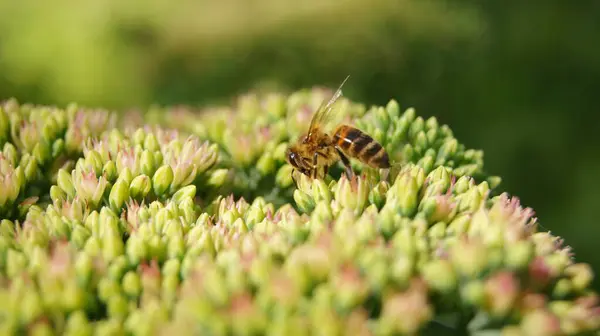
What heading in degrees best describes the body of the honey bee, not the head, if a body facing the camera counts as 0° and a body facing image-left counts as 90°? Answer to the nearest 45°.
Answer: approximately 90°
